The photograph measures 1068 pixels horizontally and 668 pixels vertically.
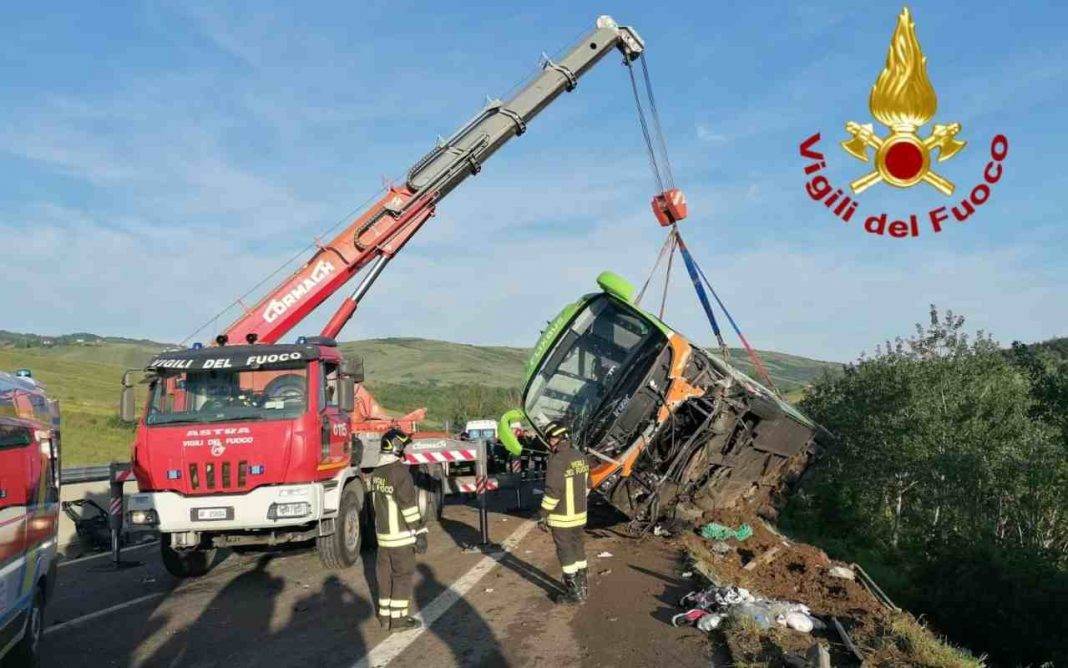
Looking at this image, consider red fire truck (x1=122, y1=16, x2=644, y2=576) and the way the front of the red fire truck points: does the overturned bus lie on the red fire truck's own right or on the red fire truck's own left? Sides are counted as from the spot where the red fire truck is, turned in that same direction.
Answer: on the red fire truck's own left

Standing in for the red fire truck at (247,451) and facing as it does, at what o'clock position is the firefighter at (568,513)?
The firefighter is roughly at 10 o'clock from the red fire truck.

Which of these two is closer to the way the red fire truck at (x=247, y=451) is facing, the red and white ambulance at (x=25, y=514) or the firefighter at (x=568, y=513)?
the red and white ambulance

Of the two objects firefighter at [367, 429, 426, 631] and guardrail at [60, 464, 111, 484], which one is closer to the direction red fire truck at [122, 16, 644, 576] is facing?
the firefighter

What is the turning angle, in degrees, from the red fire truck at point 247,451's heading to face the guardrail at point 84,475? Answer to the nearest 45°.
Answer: approximately 135° to its right

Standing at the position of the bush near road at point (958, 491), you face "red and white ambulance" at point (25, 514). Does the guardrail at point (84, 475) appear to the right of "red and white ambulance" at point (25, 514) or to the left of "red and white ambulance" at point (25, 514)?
right

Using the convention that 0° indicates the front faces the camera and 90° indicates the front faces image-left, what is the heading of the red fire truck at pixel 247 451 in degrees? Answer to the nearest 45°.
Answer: approximately 0°

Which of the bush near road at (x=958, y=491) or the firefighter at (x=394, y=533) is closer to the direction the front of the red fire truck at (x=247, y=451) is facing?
the firefighter

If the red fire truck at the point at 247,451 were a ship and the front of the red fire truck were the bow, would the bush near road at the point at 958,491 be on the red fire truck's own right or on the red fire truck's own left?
on the red fire truck's own left
